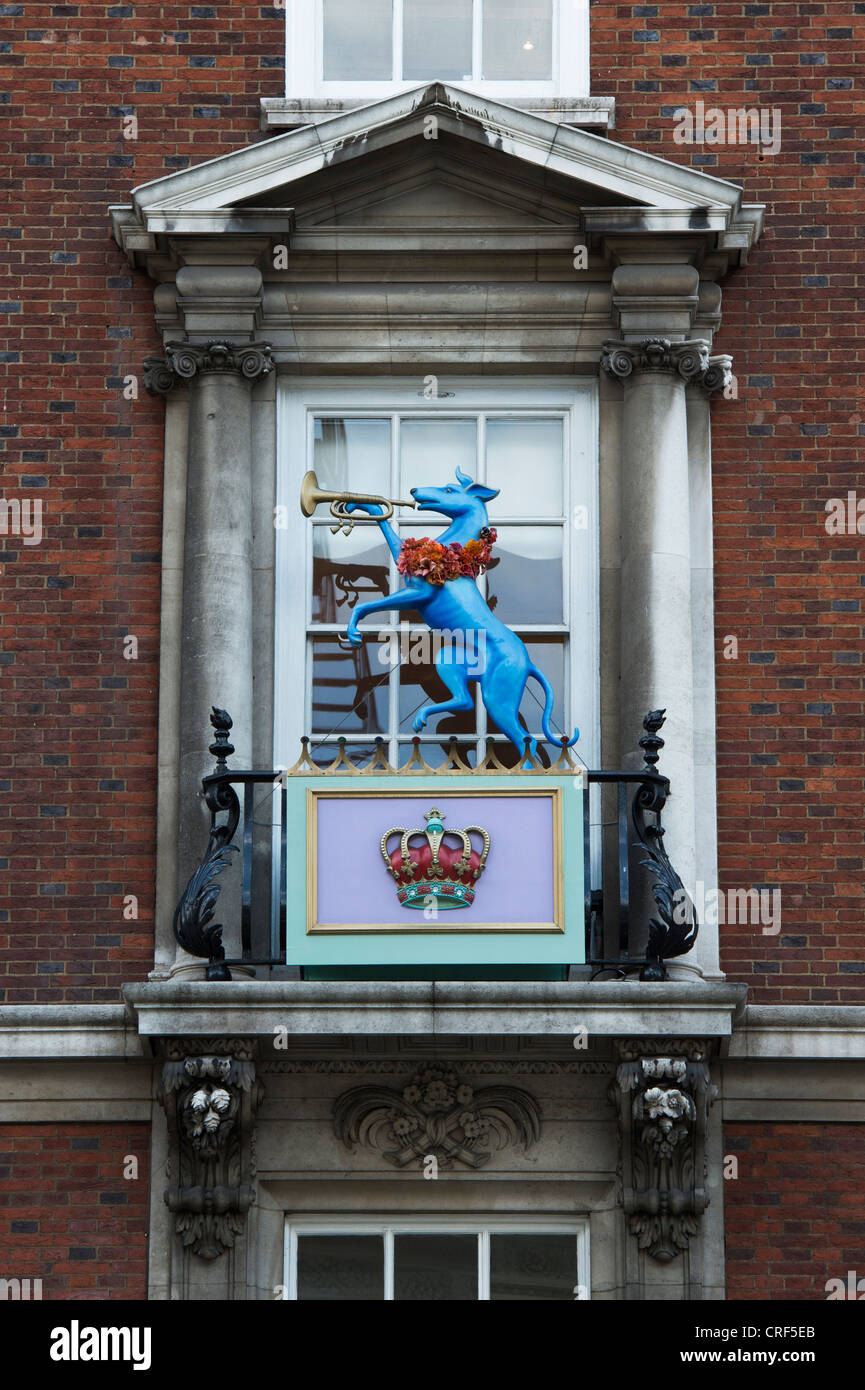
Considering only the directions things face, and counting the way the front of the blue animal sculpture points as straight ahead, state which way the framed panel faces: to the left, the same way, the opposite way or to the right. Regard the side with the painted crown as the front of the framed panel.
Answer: to the left

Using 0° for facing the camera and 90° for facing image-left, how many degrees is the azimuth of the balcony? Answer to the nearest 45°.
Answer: approximately 0°

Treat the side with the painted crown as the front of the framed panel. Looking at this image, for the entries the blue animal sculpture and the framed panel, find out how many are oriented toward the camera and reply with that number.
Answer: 1

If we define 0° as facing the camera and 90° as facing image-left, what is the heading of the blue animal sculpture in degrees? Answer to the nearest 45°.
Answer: approximately 90°

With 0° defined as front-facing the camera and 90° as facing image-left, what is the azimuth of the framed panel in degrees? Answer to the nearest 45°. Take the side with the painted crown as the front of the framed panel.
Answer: approximately 0°
